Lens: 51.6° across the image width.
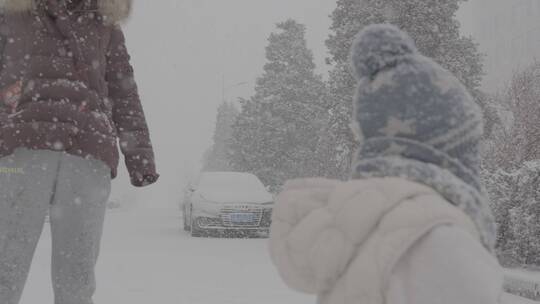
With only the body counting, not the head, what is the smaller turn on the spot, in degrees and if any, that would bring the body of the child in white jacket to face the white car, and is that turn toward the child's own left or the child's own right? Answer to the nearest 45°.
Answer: approximately 45° to the child's own left

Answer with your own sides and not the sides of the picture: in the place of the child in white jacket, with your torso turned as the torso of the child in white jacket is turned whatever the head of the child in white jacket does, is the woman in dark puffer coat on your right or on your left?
on your left

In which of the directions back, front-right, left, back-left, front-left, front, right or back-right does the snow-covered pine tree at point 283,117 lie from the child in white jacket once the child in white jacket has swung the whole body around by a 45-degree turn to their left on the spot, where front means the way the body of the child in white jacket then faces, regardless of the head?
front

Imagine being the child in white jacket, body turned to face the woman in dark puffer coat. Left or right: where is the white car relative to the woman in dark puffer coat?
right

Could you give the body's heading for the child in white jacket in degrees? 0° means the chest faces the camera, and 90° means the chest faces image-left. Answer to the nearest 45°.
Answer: approximately 225°

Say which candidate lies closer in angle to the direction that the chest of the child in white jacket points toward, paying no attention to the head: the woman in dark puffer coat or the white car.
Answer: the white car

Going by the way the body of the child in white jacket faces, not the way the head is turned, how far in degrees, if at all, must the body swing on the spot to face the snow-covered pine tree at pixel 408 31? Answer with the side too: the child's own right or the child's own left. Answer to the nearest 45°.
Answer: approximately 45° to the child's own left
